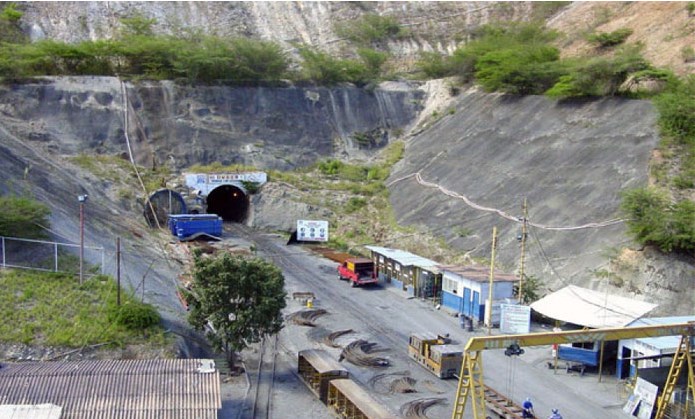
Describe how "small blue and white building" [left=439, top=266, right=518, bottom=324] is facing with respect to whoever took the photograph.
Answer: facing the viewer and to the left of the viewer

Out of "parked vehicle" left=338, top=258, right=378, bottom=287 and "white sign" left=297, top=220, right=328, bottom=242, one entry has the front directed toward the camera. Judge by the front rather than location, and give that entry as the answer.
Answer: the white sign

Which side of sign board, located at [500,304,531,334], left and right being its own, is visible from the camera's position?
front

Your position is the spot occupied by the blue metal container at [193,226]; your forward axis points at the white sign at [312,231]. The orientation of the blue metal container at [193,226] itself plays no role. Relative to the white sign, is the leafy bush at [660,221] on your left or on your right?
right

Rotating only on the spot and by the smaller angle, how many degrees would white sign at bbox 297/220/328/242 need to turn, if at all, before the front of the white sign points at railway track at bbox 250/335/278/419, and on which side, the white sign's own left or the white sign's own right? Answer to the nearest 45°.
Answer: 0° — it already faces it

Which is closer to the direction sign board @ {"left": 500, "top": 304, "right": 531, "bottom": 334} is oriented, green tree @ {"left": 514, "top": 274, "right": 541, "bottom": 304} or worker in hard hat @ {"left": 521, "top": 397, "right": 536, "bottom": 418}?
the worker in hard hat

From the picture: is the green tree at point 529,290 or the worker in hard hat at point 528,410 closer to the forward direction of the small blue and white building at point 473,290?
the worker in hard hat

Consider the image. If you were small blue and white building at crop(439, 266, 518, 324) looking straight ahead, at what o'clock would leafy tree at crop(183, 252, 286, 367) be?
The leafy tree is roughly at 12 o'clock from the small blue and white building.

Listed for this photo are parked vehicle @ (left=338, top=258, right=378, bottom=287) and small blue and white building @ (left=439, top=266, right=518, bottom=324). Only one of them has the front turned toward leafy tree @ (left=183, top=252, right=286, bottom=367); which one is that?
the small blue and white building

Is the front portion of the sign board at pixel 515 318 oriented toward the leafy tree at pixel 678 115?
no

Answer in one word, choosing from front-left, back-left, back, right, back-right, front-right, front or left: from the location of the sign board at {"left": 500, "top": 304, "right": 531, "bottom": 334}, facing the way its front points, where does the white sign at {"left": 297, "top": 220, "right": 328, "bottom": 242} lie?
back-right

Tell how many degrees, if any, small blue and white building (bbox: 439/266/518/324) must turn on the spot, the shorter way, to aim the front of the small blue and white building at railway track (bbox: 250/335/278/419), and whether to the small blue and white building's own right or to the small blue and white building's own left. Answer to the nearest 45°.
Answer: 0° — it already faces it

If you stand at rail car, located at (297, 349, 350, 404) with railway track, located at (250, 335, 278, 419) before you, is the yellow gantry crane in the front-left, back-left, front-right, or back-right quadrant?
back-left

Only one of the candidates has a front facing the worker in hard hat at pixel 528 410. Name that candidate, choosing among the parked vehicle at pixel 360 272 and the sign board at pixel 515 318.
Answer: the sign board

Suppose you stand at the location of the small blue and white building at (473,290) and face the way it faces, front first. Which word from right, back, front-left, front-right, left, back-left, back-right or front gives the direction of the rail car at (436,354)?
front-left

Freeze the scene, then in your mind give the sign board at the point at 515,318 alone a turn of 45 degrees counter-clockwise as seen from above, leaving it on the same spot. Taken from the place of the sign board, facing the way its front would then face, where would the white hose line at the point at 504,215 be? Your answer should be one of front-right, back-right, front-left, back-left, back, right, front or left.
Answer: back-left

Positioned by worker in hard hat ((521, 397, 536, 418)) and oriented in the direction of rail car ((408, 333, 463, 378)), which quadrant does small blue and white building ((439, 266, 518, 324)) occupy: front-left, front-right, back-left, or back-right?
front-right

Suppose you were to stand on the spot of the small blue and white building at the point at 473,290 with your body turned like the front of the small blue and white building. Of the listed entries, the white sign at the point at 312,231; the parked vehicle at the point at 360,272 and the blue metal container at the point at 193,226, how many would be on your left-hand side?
0
